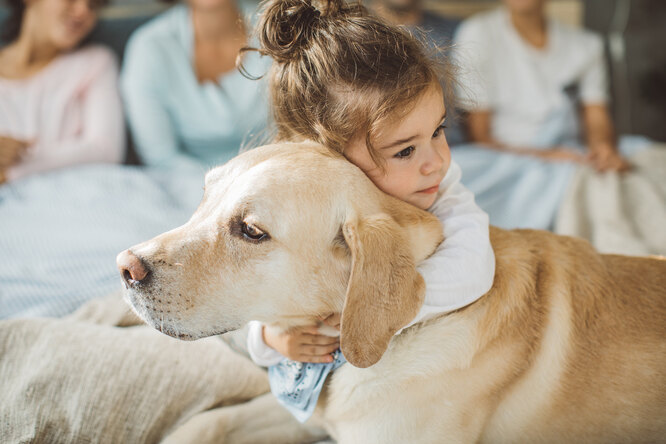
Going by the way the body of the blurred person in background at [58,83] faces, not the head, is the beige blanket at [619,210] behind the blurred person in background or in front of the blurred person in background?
in front

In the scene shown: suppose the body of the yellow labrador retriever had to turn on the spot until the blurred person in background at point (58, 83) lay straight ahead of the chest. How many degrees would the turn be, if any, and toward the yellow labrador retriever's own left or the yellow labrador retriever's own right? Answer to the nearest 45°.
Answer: approximately 45° to the yellow labrador retriever's own right

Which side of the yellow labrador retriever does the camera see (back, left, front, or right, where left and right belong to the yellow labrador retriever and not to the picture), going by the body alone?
left
